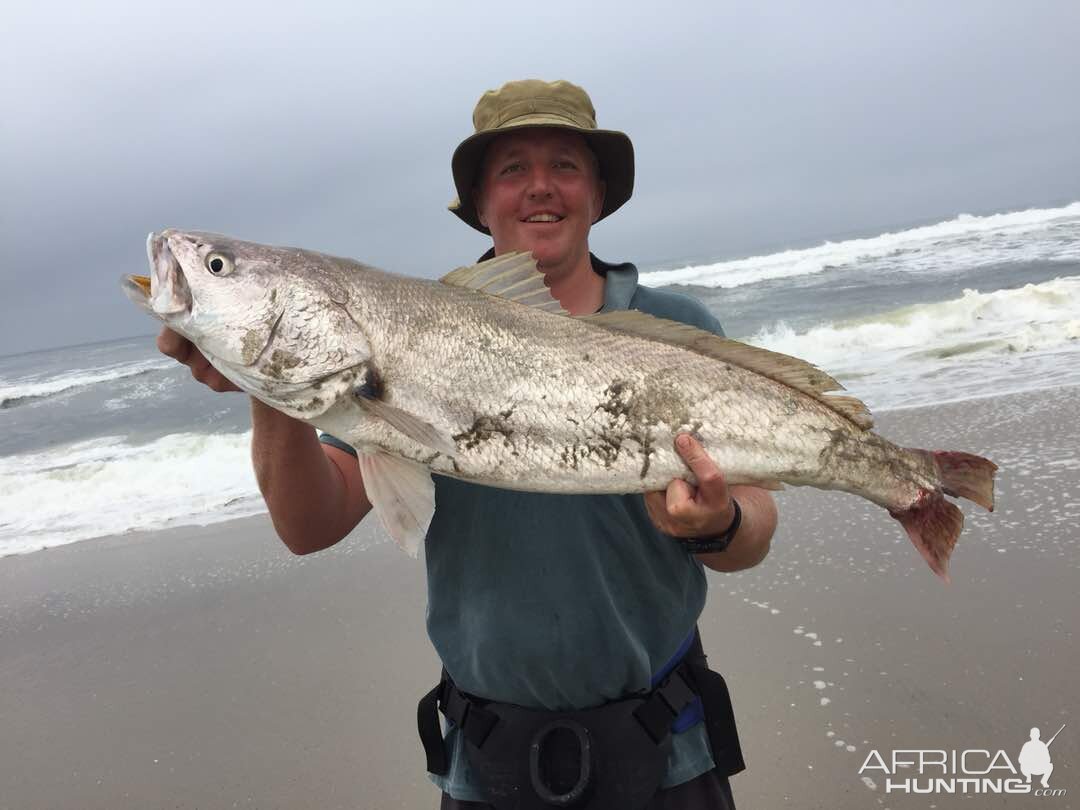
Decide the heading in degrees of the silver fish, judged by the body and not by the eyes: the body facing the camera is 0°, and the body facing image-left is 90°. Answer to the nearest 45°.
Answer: approximately 90°
